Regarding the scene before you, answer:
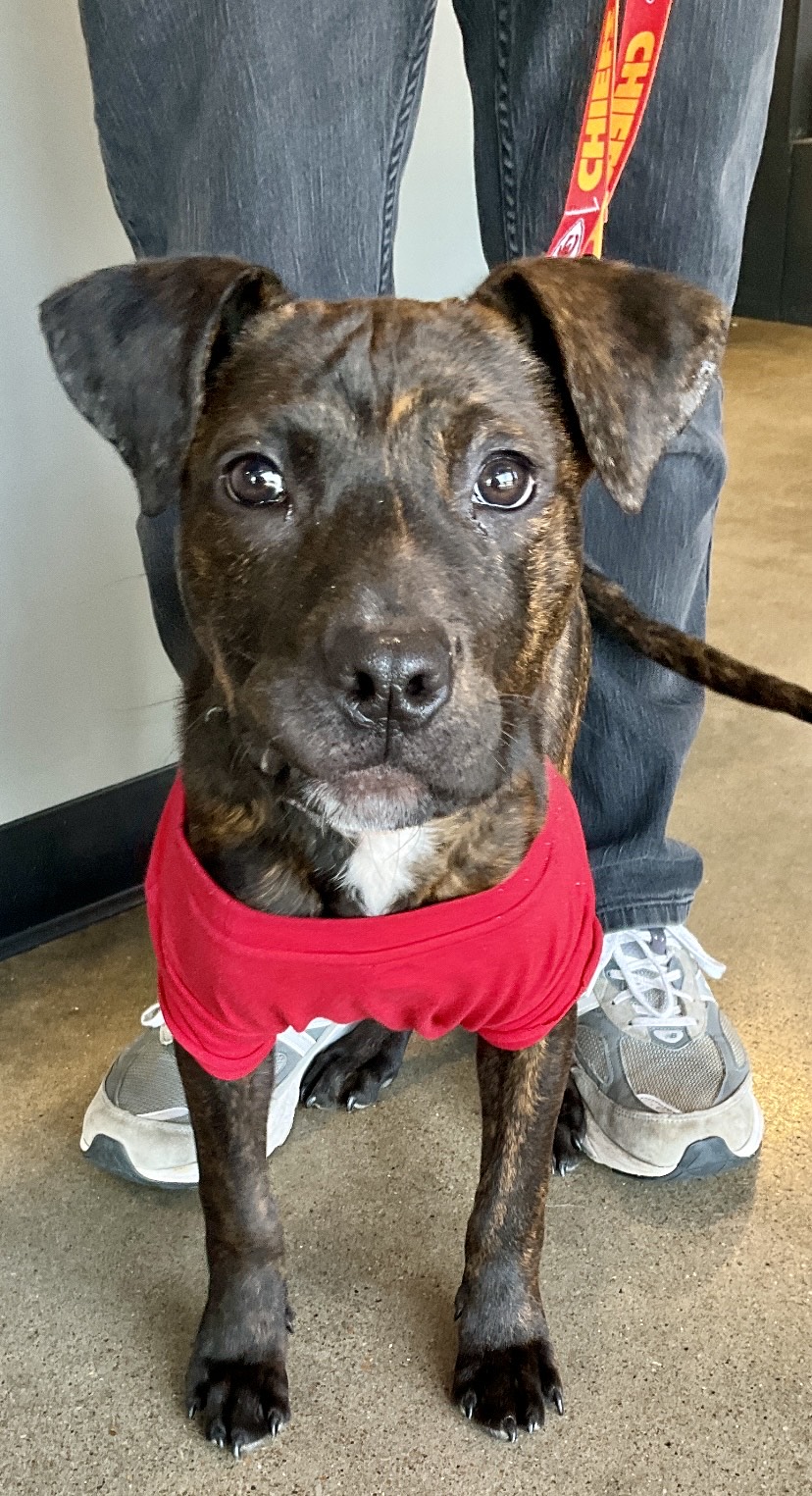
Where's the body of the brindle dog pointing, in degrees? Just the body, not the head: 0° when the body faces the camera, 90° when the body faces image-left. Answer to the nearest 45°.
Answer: approximately 0°
